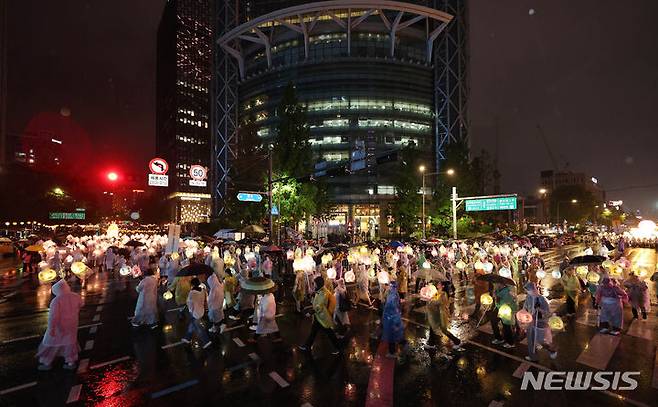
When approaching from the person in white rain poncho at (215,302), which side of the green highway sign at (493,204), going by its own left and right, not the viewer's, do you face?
front

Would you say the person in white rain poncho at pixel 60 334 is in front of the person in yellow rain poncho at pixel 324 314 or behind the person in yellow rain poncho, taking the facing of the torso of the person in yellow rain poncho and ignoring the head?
in front

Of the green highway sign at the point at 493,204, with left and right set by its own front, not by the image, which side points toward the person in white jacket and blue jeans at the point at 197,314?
front

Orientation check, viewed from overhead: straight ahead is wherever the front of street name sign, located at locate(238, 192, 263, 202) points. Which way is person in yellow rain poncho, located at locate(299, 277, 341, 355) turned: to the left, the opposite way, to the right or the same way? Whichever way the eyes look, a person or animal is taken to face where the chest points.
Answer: to the right

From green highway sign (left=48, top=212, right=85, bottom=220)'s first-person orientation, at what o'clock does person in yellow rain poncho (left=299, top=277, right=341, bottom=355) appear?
The person in yellow rain poncho is roughly at 12 o'clock from the green highway sign.

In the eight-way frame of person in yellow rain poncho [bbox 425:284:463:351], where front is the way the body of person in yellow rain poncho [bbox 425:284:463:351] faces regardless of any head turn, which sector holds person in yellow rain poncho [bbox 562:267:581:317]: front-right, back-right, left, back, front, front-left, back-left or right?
back-right

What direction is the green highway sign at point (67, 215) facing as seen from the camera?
toward the camera

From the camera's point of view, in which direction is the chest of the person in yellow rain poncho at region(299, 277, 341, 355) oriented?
to the viewer's left

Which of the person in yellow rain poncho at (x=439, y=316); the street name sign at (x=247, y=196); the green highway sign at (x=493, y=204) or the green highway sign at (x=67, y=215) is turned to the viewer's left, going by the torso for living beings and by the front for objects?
the person in yellow rain poncho

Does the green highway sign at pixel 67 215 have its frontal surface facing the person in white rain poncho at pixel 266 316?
yes

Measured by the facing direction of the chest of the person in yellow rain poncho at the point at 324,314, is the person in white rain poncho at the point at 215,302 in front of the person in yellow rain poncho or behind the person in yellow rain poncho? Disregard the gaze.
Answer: in front

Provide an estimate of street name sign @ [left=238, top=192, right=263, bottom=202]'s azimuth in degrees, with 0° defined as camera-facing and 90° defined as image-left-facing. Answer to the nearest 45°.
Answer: approximately 0°

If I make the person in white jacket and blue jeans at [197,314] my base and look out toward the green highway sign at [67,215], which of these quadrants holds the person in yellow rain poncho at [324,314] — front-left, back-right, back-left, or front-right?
back-right

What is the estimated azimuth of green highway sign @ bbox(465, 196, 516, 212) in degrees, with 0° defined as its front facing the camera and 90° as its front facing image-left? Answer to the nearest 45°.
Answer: approximately 0°
